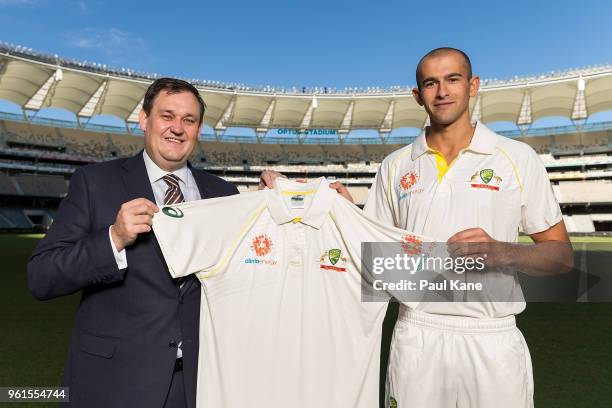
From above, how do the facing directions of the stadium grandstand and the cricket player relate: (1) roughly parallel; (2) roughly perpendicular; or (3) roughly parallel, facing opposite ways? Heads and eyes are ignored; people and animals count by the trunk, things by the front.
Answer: roughly parallel

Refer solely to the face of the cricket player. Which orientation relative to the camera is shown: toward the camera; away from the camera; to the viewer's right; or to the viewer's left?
toward the camera

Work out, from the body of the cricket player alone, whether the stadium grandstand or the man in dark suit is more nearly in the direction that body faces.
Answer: the man in dark suit

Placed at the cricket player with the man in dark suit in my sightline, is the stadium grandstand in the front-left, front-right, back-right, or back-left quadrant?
front-right

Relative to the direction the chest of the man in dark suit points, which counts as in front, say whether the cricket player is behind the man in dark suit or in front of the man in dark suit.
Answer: in front

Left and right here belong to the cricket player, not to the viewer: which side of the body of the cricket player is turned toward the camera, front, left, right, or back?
front

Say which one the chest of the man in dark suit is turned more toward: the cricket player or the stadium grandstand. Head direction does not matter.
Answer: the cricket player

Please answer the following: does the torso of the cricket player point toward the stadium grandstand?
no

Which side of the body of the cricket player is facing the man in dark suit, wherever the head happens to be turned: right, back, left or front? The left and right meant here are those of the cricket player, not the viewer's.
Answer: right

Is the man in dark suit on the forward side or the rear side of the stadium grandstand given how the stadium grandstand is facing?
on the forward side

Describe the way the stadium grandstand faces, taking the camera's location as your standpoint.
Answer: facing the viewer

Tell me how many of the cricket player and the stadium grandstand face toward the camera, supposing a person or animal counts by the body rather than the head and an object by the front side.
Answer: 2

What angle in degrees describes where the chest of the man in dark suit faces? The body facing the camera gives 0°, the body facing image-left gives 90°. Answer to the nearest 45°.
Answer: approximately 315°

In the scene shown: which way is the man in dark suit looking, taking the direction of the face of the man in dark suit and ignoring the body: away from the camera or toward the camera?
toward the camera
